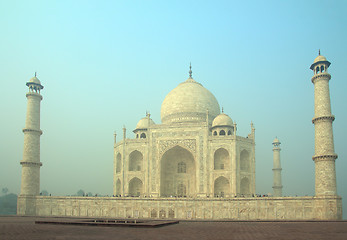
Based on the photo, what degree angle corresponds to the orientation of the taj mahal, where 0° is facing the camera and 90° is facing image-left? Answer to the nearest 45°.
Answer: approximately 0°

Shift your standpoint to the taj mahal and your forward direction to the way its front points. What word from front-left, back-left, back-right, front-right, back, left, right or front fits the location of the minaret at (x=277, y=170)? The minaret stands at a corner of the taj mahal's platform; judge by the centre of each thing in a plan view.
back-left

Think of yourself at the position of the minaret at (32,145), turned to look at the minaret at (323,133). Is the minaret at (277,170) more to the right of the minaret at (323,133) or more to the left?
left
